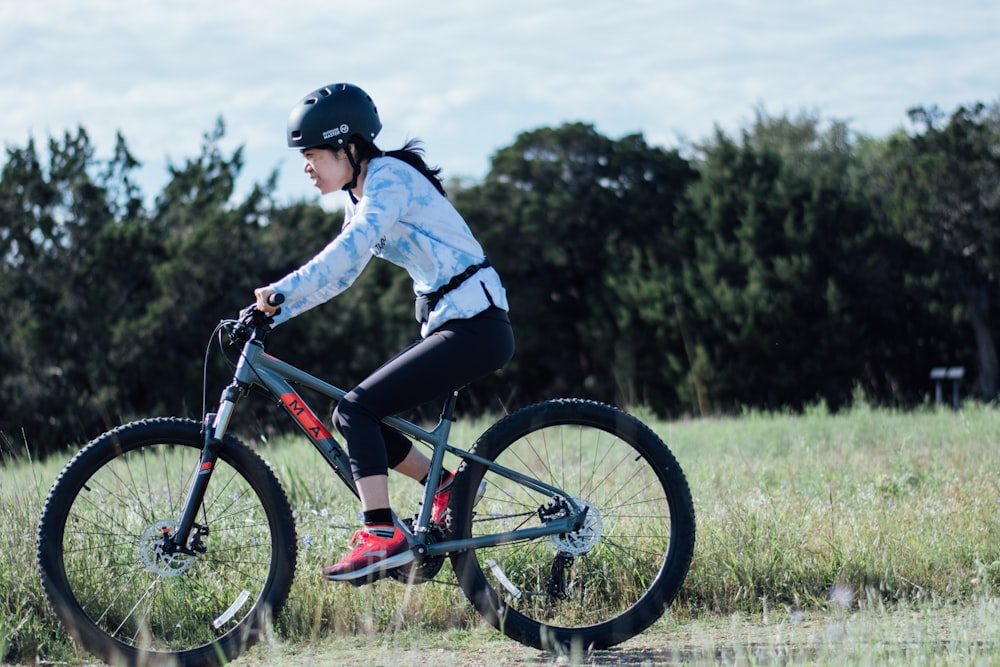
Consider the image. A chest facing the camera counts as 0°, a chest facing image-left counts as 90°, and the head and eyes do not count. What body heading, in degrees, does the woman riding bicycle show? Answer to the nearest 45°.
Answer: approximately 90°

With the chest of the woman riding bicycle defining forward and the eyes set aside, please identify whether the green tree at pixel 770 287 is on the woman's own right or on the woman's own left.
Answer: on the woman's own right

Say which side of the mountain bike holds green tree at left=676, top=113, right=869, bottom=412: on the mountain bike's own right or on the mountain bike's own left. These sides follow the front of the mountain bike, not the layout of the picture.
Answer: on the mountain bike's own right

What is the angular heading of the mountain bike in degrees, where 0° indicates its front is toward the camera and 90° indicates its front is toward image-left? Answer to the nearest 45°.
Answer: approximately 90°

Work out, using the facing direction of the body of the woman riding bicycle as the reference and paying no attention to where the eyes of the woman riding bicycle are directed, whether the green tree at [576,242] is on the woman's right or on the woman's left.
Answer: on the woman's right

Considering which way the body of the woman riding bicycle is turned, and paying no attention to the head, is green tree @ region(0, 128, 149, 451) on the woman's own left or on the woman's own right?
on the woman's own right

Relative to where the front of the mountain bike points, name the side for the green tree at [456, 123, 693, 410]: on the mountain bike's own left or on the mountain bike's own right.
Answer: on the mountain bike's own right

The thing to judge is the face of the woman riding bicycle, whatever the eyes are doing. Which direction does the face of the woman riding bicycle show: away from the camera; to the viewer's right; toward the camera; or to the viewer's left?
to the viewer's left
